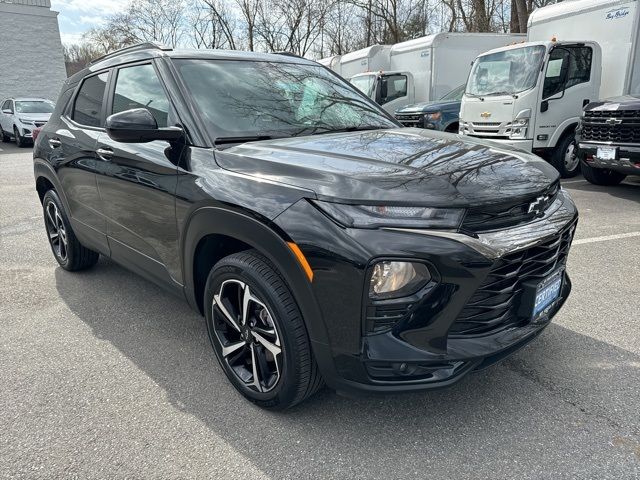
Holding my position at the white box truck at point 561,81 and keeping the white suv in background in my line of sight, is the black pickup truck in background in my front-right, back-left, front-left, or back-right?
back-left

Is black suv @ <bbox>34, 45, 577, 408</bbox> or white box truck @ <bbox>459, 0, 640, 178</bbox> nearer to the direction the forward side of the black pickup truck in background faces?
the black suv

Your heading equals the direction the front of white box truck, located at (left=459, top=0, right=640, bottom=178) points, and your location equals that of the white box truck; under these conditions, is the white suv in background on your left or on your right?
on your right

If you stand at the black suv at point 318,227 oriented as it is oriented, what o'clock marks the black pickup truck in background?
The black pickup truck in background is roughly at 9 o'clock from the black suv.

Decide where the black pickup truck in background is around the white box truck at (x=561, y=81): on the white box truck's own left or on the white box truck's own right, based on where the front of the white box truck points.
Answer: on the white box truck's own left

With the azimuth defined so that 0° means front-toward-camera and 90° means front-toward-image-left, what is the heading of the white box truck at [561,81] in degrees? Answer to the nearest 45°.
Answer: approximately 45°

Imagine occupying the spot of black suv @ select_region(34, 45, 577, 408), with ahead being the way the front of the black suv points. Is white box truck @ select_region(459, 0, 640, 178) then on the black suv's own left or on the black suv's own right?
on the black suv's own left
